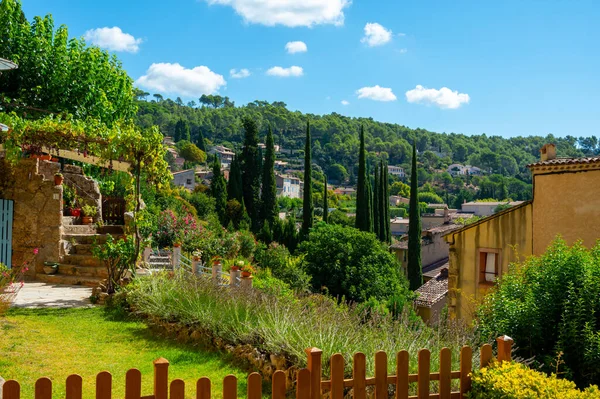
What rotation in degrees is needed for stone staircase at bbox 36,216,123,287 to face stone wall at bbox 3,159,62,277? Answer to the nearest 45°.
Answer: approximately 135° to its right

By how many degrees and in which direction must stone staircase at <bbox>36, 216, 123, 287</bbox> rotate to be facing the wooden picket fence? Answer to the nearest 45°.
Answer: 0° — it already faces it

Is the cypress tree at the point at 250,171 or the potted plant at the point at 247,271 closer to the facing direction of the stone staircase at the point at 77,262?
the potted plant

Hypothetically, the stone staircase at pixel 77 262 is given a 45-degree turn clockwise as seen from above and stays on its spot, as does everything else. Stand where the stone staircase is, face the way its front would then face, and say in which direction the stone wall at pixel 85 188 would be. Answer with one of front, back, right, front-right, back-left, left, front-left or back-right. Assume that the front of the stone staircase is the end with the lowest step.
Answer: back-right

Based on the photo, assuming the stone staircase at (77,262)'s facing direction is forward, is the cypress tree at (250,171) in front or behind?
behind

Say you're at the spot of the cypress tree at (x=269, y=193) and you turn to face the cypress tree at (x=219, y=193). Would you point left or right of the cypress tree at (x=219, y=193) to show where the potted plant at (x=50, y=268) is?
left

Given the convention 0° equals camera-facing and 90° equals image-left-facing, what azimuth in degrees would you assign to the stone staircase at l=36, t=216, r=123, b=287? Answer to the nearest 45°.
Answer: approximately 0°

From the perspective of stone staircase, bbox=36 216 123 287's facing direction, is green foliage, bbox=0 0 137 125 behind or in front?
behind

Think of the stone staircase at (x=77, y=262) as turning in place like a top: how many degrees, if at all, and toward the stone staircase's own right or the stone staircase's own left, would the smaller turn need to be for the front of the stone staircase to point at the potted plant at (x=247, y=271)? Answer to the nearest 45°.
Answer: approximately 45° to the stone staircase's own left

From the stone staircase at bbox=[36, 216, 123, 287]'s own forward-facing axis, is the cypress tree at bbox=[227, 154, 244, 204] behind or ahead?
behind

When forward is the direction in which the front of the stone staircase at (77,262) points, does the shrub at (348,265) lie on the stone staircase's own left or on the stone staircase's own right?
on the stone staircase's own left

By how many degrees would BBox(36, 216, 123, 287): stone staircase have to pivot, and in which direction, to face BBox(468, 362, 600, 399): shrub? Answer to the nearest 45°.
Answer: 0° — it already faces it
